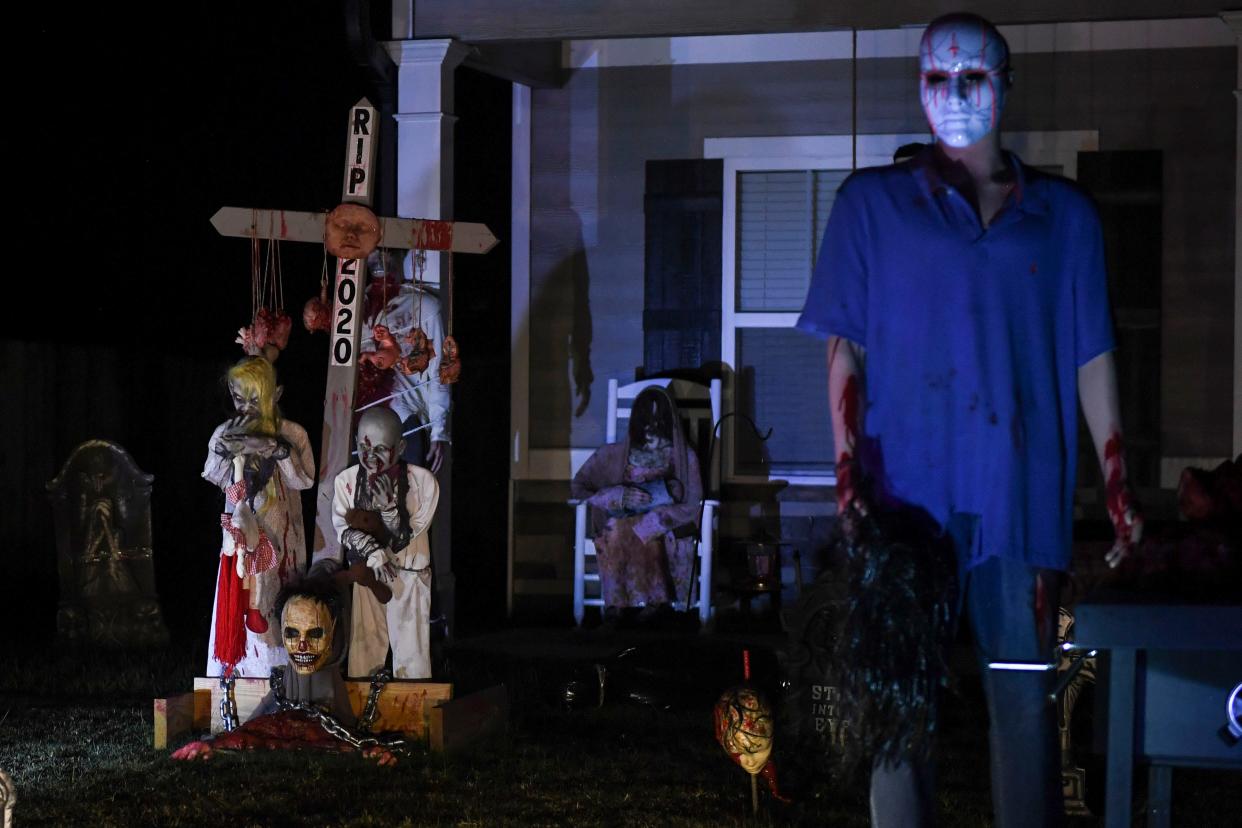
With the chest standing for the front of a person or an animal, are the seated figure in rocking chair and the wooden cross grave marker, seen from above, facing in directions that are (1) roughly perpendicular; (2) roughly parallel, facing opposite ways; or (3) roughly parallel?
roughly parallel

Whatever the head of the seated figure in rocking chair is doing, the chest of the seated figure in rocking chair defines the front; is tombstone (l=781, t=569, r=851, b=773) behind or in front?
in front

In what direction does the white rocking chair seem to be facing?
toward the camera

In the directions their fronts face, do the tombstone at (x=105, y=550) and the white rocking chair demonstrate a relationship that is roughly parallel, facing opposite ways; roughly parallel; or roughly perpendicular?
roughly parallel

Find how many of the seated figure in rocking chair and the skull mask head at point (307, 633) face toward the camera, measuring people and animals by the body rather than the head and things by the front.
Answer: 2

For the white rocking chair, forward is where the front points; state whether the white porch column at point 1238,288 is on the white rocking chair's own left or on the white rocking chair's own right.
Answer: on the white rocking chair's own left

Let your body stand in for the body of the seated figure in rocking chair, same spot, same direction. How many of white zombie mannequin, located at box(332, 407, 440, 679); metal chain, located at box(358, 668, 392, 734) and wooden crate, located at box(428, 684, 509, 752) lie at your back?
0

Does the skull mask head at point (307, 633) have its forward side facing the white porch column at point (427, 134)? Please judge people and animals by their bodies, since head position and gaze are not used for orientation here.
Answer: no

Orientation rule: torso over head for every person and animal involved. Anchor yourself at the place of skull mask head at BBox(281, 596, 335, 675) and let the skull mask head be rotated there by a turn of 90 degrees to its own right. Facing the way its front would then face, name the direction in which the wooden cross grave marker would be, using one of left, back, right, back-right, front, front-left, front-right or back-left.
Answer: right

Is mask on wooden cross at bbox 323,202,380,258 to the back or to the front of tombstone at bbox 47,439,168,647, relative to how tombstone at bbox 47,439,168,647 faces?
to the front

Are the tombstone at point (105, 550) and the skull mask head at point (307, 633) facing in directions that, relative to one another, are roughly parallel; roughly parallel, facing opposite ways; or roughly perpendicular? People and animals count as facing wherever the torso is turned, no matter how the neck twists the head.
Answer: roughly parallel

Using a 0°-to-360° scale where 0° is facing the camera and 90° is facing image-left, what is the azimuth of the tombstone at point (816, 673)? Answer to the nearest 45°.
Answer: approximately 0°

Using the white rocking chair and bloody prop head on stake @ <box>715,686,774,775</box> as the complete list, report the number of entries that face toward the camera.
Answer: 2

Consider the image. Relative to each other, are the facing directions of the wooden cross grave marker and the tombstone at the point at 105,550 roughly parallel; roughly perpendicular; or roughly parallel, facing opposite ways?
roughly parallel

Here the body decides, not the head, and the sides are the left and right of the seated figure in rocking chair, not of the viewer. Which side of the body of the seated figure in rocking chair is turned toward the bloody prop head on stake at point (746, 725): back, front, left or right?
front

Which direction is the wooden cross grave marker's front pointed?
toward the camera
